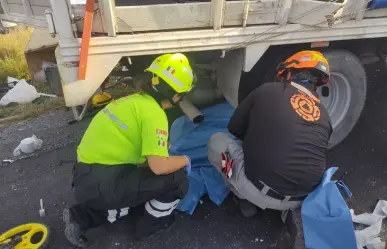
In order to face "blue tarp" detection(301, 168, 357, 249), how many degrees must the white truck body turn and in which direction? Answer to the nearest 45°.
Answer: approximately 90° to its right

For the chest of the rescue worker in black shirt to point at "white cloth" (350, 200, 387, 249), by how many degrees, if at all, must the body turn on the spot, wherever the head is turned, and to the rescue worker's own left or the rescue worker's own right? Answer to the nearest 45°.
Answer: approximately 135° to the rescue worker's own right

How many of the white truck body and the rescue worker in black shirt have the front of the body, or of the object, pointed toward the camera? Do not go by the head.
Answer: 0

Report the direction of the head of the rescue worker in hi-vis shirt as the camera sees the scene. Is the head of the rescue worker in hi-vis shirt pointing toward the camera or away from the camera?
away from the camera

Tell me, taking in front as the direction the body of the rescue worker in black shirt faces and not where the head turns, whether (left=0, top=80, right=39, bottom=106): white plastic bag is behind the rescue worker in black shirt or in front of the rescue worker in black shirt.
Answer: in front

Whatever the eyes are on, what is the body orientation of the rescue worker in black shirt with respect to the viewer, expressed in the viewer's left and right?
facing away from the viewer and to the left of the viewer

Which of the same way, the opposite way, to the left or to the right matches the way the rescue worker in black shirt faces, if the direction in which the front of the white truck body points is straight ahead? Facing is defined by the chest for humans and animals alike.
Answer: to the left

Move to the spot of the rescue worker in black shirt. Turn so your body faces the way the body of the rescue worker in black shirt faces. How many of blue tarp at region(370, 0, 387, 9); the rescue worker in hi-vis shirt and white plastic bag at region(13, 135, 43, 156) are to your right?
1

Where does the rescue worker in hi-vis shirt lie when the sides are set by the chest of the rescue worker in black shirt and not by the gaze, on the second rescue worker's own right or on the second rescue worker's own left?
on the second rescue worker's own left

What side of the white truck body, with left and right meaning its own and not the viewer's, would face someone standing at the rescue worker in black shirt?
right

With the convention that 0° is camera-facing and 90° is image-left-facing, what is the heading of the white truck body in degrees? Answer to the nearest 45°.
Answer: approximately 225°

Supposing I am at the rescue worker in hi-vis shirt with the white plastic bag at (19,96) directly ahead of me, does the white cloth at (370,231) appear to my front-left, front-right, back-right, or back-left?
back-right

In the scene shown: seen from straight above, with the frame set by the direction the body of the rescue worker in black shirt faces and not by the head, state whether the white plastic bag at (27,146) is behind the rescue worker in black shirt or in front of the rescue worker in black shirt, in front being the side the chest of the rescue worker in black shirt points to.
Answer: in front
